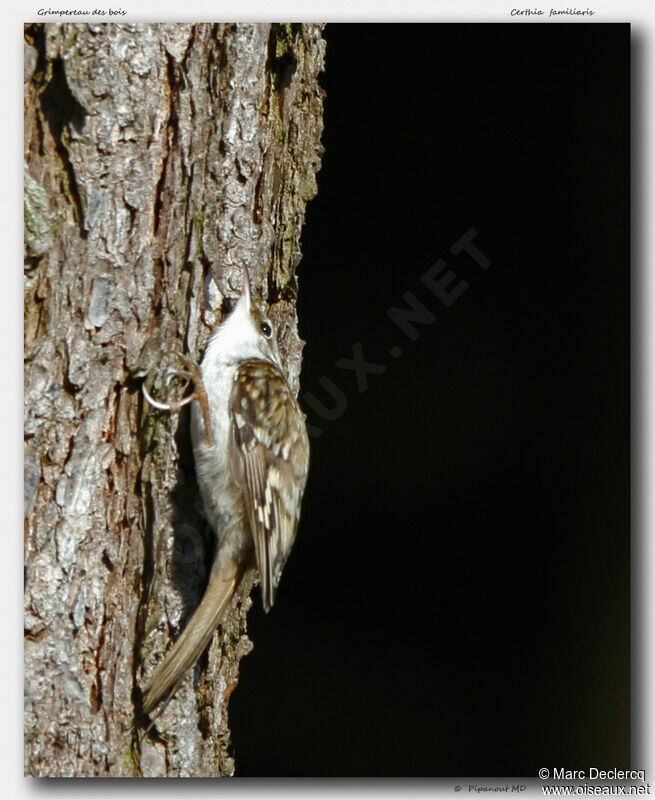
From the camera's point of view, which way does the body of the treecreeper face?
to the viewer's left
